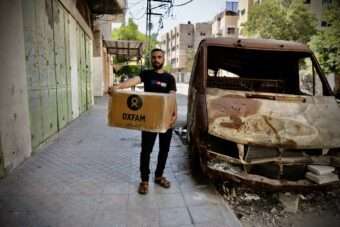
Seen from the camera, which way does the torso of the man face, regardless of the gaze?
toward the camera

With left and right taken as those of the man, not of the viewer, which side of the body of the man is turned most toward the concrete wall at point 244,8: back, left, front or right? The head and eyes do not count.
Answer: back

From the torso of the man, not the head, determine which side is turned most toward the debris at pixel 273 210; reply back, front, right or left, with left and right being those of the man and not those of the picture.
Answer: left

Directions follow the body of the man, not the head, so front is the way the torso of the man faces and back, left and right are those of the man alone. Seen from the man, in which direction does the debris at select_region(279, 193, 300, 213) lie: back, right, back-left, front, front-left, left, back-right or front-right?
left

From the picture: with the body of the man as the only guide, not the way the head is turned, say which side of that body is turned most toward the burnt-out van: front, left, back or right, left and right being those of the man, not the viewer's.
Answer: left

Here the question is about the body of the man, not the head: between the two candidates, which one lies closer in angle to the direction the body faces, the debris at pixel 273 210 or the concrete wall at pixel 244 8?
the debris
